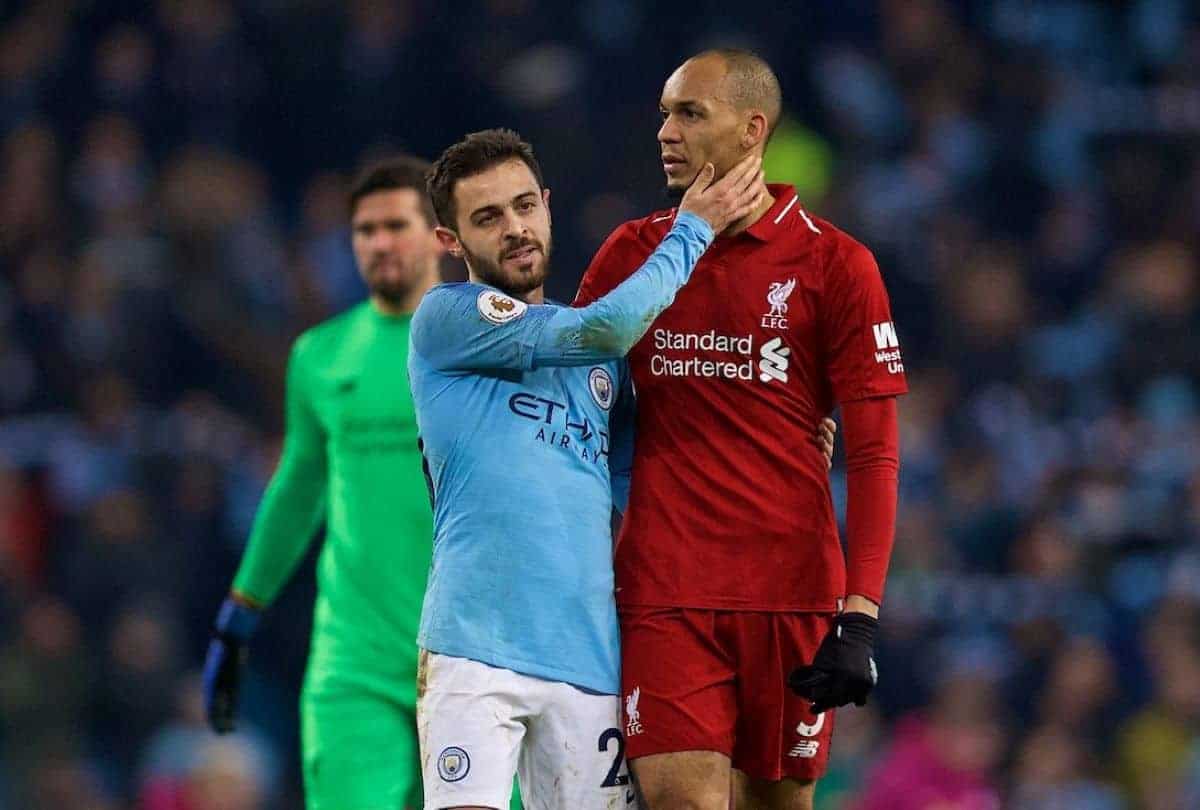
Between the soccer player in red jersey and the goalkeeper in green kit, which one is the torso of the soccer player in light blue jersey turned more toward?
the soccer player in red jersey

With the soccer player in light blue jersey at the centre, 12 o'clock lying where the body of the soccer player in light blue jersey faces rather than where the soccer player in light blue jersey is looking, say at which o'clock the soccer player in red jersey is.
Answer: The soccer player in red jersey is roughly at 10 o'clock from the soccer player in light blue jersey.

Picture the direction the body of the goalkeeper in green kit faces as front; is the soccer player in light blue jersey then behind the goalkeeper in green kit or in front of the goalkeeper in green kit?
in front

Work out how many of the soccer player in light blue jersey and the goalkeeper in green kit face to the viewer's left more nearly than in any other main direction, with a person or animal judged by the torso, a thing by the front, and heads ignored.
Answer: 0

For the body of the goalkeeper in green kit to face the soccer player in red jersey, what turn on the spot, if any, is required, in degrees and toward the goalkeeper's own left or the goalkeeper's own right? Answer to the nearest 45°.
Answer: approximately 45° to the goalkeeper's own left

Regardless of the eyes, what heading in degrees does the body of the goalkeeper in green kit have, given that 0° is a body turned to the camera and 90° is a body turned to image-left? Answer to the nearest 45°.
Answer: approximately 0°
